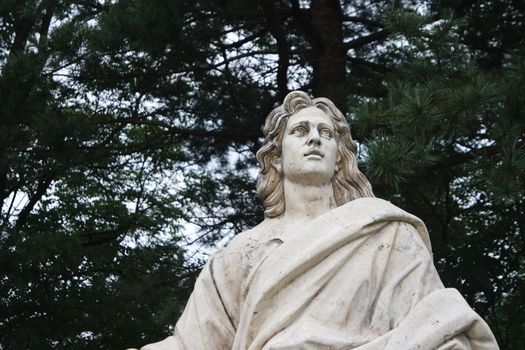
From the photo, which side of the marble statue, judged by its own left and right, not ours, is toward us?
front
